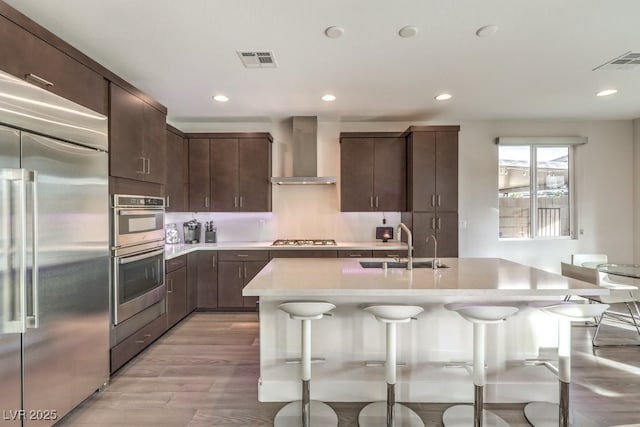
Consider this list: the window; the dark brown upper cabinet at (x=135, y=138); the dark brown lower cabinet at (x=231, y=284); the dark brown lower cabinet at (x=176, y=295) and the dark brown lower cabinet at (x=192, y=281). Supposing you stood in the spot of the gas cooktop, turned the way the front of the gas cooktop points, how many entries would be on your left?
1

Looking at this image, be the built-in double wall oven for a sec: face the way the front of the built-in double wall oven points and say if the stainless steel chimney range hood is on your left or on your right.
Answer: on your left

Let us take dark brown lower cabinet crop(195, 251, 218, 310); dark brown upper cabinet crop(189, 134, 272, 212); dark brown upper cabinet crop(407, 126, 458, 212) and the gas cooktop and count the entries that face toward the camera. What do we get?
4

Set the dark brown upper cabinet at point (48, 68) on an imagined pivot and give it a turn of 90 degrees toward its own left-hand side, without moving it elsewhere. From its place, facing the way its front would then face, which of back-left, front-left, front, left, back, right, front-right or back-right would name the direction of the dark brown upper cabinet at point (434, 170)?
front-right

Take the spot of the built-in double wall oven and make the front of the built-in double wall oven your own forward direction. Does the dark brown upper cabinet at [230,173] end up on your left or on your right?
on your left

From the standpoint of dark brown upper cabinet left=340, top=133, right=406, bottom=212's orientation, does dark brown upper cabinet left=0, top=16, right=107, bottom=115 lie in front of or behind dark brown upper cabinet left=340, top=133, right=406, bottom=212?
in front

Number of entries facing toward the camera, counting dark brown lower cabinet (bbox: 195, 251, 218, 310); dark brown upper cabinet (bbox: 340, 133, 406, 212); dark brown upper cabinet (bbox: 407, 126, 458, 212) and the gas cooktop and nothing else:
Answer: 4

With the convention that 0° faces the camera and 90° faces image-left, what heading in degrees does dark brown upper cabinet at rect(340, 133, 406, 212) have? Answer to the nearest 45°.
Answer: approximately 0°

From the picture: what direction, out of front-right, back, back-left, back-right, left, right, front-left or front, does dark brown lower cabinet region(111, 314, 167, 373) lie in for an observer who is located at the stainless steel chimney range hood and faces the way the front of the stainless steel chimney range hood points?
front-right

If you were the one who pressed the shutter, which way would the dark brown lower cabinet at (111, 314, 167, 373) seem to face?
facing the viewer and to the right of the viewer

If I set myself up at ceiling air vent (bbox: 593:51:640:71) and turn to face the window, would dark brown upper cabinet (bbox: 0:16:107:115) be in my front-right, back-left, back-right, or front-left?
back-left

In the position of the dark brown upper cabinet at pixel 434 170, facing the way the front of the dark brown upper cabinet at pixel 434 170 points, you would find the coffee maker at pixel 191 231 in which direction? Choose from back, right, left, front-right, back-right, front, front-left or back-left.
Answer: right

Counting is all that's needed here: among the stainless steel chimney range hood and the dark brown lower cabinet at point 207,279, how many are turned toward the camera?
2

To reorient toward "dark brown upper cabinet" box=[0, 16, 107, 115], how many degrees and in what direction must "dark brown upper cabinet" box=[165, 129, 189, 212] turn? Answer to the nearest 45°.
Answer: approximately 45° to its right

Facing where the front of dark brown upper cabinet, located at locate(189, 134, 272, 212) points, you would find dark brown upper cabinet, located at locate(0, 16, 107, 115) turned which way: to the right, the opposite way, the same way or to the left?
to the left

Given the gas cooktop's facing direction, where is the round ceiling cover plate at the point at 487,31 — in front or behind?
in front

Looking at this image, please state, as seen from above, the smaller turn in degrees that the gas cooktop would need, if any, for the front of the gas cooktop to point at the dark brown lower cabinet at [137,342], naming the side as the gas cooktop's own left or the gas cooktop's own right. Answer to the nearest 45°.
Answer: approximately 45° to the gas cooktop's own right

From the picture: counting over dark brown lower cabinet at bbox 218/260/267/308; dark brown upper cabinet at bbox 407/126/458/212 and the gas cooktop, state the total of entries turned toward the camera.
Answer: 3

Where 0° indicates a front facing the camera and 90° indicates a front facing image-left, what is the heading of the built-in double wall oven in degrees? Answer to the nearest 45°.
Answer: approximately 315°

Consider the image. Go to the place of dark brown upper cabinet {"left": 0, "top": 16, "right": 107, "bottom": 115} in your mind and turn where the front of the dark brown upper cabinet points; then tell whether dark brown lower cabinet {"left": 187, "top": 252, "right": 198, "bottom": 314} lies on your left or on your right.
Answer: on your left
